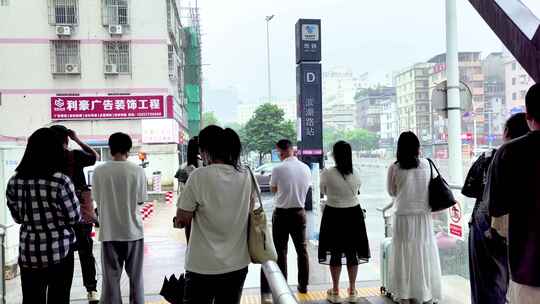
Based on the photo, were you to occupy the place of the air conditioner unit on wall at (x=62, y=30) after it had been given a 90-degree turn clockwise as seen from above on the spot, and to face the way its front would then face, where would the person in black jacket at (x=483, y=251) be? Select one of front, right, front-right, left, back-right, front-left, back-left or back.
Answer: left

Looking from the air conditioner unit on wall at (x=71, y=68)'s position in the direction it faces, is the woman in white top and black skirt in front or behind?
in front

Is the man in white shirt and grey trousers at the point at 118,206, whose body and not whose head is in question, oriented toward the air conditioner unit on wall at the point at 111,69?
yes

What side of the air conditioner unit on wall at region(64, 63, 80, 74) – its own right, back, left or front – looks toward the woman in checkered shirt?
front

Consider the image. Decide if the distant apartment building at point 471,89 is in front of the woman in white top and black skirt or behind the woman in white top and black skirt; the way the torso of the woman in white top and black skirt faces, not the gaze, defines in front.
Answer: in front

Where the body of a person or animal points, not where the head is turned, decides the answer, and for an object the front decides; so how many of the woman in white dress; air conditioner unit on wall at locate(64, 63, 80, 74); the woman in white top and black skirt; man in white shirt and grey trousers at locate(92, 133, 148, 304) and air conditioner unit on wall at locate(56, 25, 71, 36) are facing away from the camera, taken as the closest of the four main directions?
3

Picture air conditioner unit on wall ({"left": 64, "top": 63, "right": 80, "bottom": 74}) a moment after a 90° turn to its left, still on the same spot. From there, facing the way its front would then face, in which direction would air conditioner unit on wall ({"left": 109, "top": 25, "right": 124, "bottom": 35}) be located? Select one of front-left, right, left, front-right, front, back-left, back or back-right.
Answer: front

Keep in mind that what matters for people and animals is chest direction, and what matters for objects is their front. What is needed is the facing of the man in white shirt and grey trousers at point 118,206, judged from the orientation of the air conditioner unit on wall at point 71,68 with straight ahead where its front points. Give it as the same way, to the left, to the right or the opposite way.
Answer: the opposite way

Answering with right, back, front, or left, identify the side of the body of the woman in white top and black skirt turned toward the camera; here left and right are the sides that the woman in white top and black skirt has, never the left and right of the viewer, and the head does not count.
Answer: back

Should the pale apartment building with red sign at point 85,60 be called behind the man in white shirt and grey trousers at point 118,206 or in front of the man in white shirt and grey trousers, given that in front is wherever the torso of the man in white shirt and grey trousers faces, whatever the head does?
in front

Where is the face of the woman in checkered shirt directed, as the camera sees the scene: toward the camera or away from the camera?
away from the camera

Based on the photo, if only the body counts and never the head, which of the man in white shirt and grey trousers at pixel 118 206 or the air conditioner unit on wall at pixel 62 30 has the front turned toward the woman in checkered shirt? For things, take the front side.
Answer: the air conditioner unit on wall

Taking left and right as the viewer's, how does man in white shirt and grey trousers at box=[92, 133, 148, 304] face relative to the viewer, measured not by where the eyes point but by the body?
facing away from the viewer

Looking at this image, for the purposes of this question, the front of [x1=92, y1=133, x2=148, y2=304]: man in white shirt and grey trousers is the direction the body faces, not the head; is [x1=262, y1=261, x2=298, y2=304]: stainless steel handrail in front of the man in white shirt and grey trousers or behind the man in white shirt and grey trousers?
behind

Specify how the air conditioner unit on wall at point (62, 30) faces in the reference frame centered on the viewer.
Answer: facing the viewer

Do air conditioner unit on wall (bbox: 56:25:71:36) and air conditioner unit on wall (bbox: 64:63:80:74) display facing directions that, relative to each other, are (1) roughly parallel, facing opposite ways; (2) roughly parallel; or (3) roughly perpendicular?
roughly parallel

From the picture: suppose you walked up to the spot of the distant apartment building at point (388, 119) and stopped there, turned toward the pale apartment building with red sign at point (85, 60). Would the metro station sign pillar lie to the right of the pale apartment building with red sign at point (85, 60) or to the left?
left

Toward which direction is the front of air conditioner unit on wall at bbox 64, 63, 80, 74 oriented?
toward the camera

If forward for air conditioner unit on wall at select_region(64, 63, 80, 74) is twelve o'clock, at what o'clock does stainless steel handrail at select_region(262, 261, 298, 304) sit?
The stainless steel handrail is roughly at 12 o'clock from the air conditioner unit on wall.

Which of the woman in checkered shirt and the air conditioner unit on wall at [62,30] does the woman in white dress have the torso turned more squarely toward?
the air conditioner unit on wall

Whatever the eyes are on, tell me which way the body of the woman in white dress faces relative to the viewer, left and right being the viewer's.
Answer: facing away from the viewer
